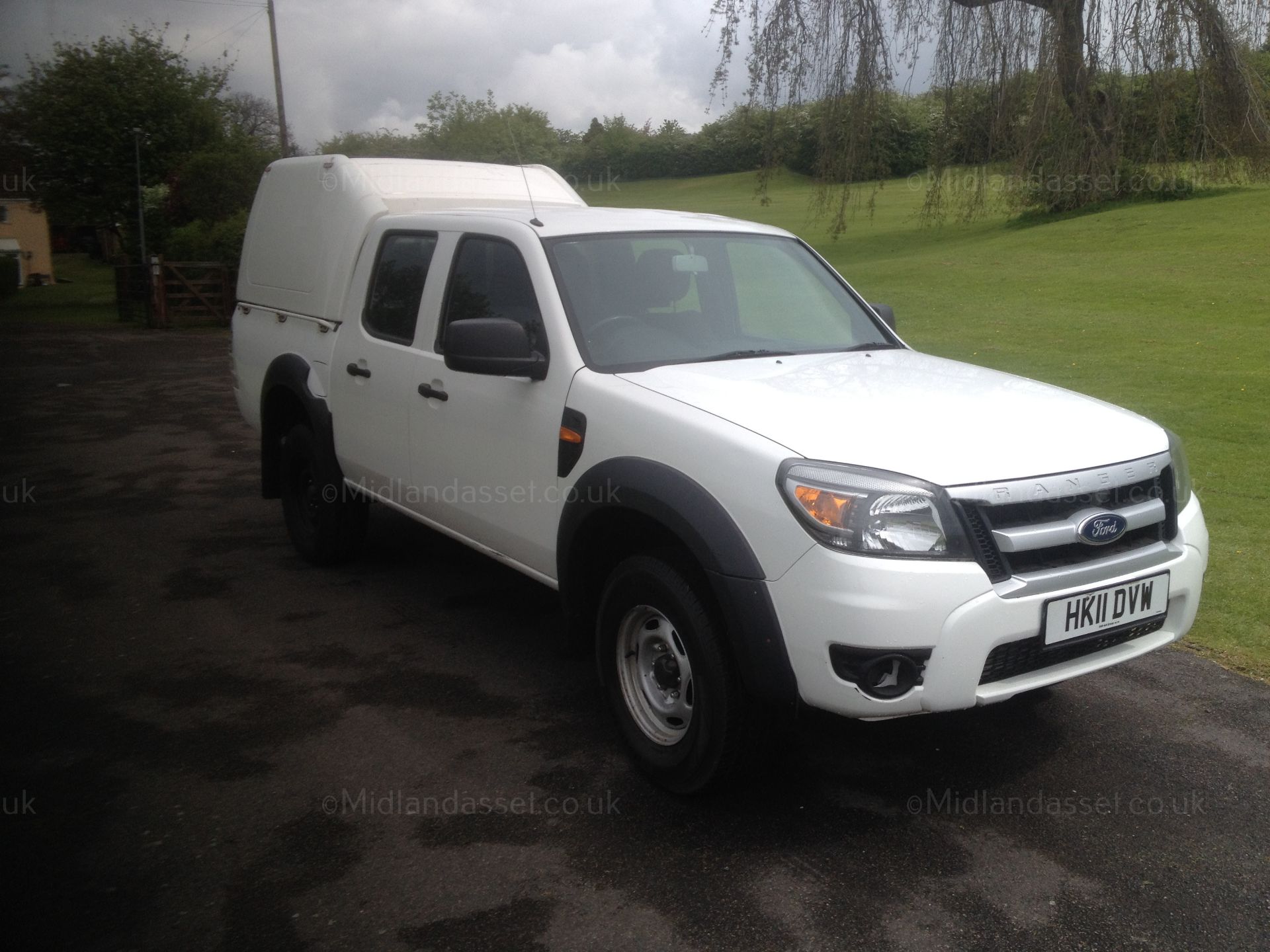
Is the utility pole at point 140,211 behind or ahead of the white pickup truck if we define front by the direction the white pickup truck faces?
behind

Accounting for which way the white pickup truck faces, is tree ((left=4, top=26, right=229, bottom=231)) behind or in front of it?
behind

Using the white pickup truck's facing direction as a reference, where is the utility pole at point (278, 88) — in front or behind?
behind

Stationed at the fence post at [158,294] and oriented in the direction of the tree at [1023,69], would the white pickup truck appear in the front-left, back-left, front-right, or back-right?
front-right

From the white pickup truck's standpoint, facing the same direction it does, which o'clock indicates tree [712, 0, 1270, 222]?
The tree is roughly at 8 o'clock from the white pickup truck.
